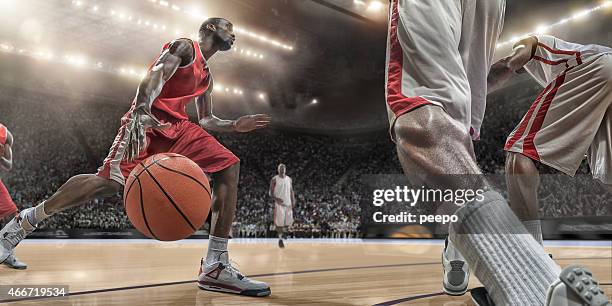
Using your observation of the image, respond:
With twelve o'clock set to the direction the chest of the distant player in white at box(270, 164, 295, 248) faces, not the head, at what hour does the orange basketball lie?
The orange basketball is roughly at 12 o'clock from the distant player in white.

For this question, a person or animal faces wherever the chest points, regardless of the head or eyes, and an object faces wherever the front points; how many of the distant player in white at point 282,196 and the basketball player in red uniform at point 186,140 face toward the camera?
1

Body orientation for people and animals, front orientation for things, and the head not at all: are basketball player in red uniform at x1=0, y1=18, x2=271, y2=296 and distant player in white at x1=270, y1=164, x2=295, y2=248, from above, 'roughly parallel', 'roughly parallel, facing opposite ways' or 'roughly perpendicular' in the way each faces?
roughly perpendicular

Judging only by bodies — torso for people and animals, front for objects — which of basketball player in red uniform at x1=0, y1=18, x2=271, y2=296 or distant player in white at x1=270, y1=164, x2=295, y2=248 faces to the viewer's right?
the basketball player in red uniform

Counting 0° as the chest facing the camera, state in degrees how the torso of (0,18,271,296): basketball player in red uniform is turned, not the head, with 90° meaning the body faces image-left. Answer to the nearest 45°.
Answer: approximately 270°

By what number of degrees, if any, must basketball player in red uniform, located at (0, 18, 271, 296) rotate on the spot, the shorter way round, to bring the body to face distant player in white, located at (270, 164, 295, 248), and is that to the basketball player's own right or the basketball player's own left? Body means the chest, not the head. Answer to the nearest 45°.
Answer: approximately 90° to the basketball player's own left

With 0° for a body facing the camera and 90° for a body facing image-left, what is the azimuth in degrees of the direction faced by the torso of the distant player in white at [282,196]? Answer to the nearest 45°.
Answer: approximately 0°

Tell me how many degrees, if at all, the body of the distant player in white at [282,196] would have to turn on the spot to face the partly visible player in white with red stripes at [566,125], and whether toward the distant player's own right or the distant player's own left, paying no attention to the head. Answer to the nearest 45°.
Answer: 0° — they already face them

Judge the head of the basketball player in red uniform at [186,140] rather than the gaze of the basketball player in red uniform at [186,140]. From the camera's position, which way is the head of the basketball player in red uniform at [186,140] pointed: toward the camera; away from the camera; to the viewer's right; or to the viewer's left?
to the viewer's right
